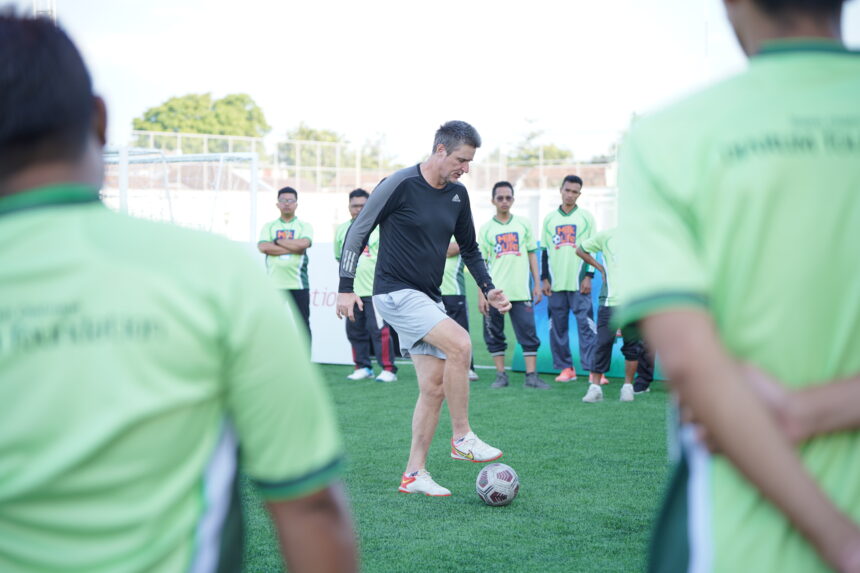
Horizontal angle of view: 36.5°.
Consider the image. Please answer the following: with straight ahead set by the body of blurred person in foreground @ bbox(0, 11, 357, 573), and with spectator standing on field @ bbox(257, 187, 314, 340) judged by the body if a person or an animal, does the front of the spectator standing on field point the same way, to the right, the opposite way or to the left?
the opposite way

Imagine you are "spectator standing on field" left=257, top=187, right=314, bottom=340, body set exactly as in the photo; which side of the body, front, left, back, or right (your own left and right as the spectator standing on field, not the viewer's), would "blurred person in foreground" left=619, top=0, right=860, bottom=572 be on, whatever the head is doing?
front

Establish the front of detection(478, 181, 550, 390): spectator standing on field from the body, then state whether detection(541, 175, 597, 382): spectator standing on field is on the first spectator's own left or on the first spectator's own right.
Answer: on the first spectator's own left

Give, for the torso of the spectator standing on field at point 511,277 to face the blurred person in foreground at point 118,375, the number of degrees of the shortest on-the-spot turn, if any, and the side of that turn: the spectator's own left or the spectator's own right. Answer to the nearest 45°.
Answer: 0° — they already face them

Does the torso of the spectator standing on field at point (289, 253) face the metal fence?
no

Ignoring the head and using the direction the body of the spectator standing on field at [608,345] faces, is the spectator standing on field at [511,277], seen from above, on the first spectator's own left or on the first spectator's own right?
on the first spectator's own right

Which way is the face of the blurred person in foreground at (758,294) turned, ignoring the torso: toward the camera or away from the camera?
away from the camera

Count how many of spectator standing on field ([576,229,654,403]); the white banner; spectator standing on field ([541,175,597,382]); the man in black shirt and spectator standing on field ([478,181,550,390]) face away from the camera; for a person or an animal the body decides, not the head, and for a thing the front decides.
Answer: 0

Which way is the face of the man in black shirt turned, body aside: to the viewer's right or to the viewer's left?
to the viewer's right

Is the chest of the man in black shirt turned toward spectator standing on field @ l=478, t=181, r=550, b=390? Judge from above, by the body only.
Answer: no

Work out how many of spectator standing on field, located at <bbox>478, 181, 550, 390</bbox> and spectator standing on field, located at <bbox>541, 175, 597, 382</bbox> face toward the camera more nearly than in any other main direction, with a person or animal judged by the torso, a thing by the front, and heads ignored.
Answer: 2

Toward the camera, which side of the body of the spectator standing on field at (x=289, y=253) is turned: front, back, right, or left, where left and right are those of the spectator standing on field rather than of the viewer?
front

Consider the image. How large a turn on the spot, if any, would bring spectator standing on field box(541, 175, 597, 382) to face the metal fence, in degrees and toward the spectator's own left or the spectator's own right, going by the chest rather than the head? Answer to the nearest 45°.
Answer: approximately 180°

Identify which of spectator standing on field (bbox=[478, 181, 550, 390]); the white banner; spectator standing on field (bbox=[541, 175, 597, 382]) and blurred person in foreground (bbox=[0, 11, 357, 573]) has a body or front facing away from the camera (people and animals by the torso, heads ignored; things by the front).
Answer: the blurred person in foreground

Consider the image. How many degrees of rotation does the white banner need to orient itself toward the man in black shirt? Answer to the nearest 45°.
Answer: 0° — it already faces them

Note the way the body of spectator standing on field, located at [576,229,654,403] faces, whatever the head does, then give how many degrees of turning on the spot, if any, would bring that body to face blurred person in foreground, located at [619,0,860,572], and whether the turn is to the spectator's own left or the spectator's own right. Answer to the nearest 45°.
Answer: approximately 45° to the spectator's own left

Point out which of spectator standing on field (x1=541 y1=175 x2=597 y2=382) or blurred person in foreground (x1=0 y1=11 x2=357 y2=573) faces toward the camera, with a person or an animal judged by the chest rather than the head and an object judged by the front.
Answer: the spectator standing on field

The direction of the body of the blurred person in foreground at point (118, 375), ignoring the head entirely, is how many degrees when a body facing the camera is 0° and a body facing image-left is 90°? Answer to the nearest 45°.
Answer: approximately 180°

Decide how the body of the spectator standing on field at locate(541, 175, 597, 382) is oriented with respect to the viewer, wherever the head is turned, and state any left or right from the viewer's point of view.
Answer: facing the viewer

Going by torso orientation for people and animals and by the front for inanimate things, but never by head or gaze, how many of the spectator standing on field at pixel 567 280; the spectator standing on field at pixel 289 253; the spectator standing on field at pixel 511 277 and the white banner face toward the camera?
4

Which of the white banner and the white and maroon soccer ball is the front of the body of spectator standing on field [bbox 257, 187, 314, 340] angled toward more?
the white and maroon soccer ball
